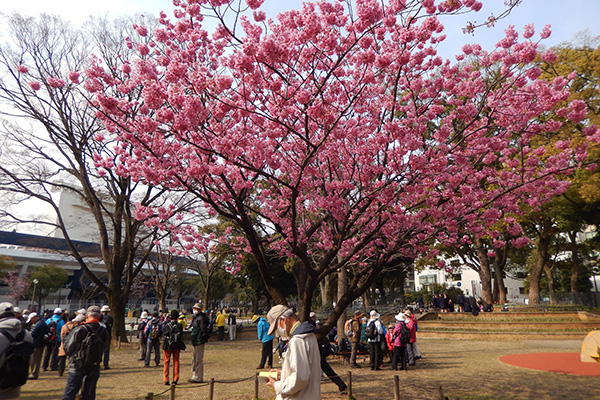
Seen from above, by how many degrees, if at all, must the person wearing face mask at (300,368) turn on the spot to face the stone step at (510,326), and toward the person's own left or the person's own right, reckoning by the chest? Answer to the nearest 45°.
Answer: approximately 135° to the person's own right

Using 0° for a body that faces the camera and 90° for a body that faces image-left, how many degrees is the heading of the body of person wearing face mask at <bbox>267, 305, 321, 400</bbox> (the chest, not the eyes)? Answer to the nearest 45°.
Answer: approximately 90°

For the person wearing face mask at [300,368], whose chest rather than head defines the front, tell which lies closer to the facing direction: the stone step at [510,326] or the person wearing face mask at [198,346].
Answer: the person wearing face mask

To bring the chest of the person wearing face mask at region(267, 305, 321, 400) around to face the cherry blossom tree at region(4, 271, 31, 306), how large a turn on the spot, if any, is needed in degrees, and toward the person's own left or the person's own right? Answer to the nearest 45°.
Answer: approximately 45° to the person's own right

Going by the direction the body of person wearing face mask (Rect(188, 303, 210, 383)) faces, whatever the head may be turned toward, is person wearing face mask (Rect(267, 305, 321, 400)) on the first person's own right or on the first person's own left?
on the first person's own left
